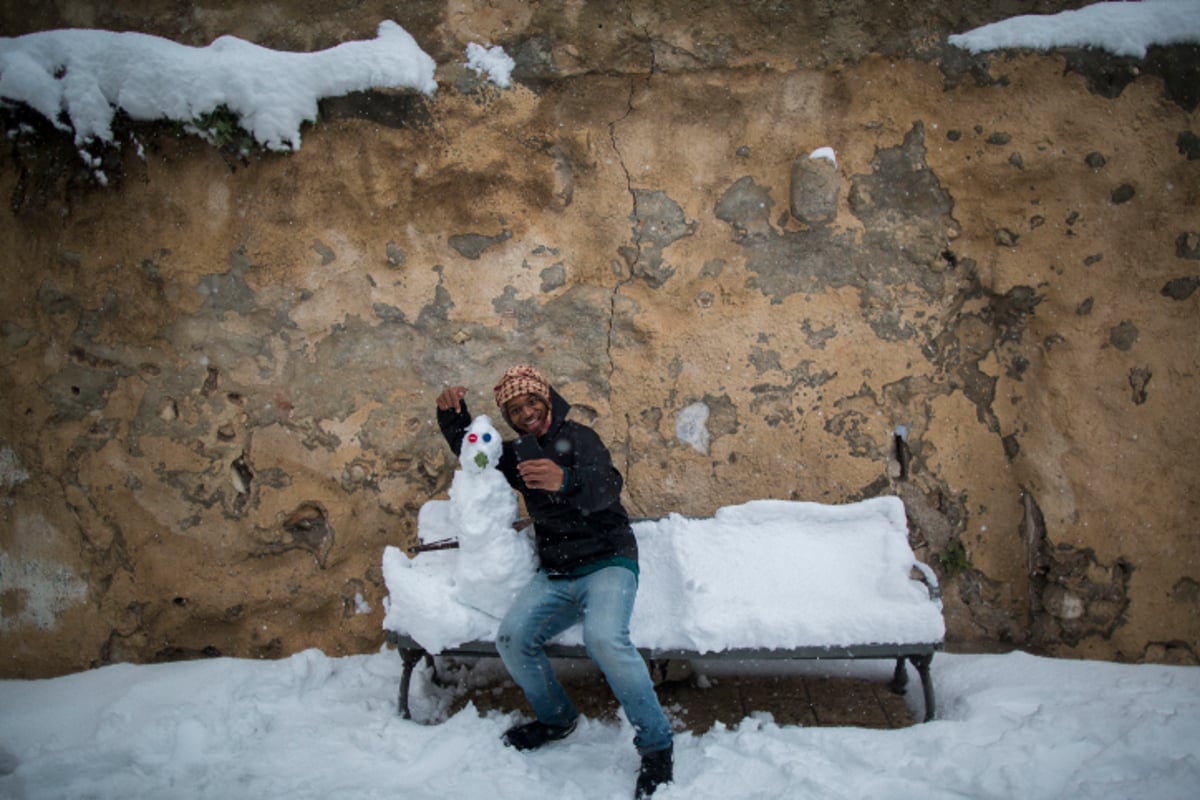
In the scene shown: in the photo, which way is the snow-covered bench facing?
toward the camera

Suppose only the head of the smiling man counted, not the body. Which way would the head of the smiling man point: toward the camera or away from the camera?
toward the camera
